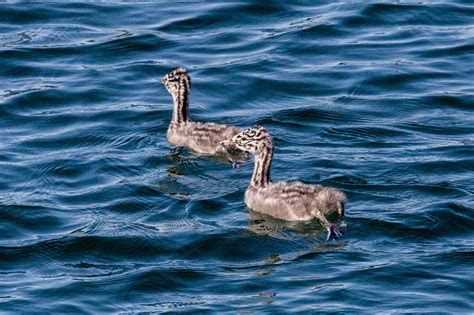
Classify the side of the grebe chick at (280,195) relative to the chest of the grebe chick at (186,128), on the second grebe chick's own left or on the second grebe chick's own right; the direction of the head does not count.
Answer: on the second grebe chick's own left

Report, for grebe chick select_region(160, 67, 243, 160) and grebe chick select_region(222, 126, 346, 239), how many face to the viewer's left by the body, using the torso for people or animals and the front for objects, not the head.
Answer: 2

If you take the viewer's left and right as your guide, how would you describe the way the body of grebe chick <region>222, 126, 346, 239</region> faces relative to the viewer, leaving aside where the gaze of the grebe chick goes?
facing to the left of the viewer

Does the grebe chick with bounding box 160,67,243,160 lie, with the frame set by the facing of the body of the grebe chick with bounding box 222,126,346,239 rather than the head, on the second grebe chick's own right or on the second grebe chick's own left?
on the second grebe chick's own right

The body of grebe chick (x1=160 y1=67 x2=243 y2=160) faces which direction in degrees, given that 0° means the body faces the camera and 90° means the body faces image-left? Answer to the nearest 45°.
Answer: approximately 90°
